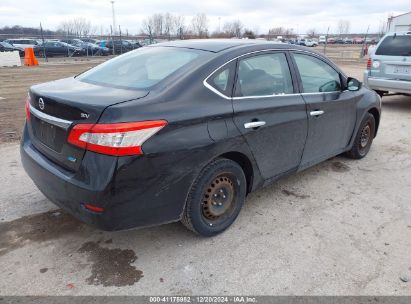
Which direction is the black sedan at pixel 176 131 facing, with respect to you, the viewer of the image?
facing away from the viewer and to the right of the viewer

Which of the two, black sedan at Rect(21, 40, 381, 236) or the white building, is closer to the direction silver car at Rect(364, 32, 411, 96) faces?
the white building

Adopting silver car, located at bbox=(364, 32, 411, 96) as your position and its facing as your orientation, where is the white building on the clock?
The white building is roughly at 12 o'clock from the silver car.

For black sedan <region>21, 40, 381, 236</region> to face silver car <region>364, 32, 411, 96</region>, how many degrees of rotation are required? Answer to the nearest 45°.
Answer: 0° — it already faces it

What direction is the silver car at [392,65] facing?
away from the camera

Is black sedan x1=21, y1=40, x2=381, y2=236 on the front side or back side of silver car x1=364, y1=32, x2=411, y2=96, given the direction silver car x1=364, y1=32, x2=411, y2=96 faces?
on the back side
